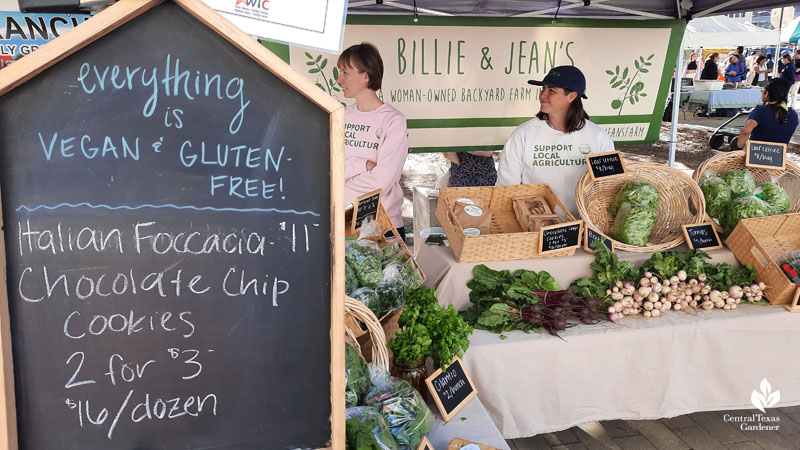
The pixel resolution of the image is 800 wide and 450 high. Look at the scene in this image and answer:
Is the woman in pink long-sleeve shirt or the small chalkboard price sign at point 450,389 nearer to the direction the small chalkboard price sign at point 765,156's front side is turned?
the small chalkboard price sign

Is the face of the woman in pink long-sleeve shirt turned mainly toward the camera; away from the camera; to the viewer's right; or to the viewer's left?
to the viewer's left

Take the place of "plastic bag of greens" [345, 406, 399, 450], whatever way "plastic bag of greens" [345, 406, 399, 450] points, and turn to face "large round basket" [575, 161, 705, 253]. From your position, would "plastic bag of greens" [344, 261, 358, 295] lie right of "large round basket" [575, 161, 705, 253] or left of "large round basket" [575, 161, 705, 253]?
left

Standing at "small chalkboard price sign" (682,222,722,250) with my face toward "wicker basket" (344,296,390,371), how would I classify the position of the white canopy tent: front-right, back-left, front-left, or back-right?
back-right

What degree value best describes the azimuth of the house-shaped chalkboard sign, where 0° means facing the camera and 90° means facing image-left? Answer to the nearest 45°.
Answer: approximately 0°

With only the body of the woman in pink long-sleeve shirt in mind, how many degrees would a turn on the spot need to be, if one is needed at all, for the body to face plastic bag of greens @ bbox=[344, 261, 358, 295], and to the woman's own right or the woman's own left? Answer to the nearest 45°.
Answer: approximately 45° to the woman's own left

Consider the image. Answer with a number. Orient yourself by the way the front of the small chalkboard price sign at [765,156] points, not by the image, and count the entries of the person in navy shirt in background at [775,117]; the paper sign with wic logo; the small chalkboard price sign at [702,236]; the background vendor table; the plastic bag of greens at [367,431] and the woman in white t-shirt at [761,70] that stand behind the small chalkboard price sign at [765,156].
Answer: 3
